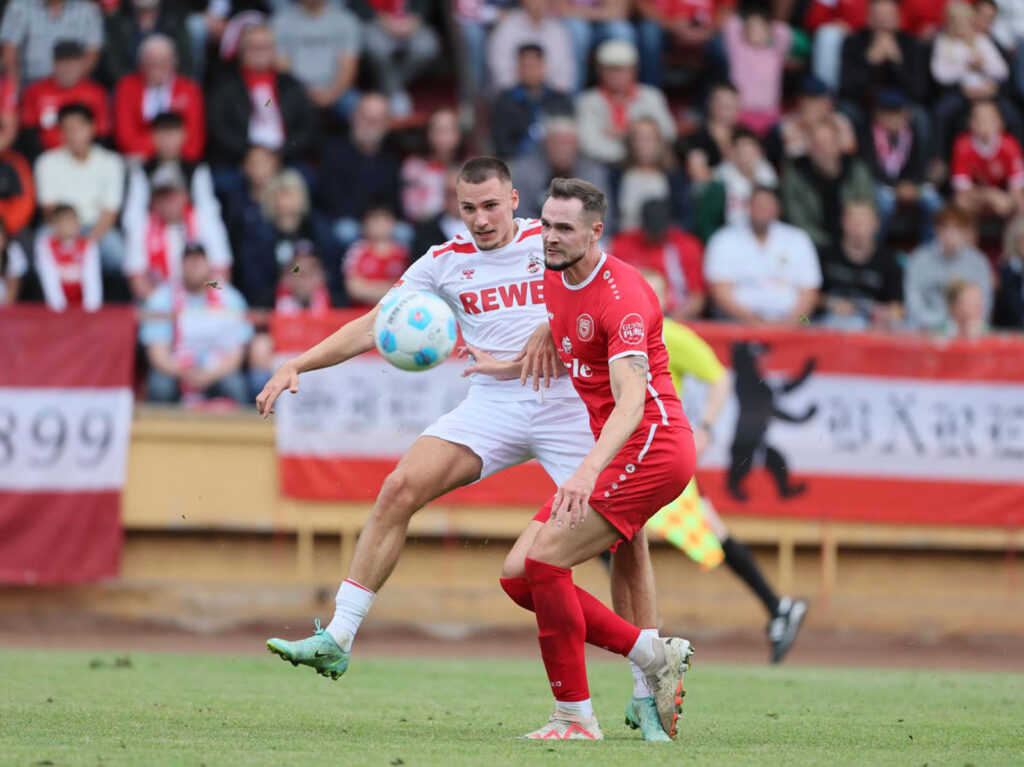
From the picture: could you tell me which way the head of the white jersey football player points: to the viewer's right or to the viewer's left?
to the viewer's left

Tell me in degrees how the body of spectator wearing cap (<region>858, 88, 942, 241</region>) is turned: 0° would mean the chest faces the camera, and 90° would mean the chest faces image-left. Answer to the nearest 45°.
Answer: approximately 0°

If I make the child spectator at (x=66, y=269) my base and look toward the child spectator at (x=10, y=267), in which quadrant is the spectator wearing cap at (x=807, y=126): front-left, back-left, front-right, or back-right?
back-right

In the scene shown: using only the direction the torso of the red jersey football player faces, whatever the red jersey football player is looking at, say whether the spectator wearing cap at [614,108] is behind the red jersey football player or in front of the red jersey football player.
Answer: behind

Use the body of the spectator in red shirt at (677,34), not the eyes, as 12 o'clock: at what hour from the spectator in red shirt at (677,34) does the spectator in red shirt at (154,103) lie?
the spectator in red shirt at (154,103) is roughly at 2 o'clock from the spectator in red shirt at (677,34).

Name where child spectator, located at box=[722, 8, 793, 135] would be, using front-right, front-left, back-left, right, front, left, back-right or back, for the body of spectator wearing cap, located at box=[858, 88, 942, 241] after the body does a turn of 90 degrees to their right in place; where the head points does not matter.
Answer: front

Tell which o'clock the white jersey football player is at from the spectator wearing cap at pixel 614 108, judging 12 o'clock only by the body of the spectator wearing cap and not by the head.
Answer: The white jersey football player is roughly at 12 o'clock from the spectator wearing cap.

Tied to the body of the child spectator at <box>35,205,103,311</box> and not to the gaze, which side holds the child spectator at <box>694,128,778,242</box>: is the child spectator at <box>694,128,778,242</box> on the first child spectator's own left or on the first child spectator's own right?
on the first child spectator's own left

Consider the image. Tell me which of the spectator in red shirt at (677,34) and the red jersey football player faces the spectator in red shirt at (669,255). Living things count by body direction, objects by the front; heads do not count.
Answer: the spectator in red shirt at (677,34)
